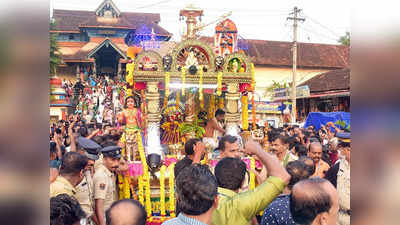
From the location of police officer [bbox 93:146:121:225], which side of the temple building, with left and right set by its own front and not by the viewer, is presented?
front

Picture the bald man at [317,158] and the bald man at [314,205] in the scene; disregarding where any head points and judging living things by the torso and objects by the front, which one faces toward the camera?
the bald man at [317,158]

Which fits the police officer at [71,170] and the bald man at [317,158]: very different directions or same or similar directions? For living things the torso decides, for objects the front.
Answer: very different directions

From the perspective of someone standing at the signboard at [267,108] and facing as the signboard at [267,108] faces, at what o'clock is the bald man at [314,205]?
The bald man is roughly at 12 o'clock from the signboard.

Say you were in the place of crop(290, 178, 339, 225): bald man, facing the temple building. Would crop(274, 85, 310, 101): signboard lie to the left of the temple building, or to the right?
right

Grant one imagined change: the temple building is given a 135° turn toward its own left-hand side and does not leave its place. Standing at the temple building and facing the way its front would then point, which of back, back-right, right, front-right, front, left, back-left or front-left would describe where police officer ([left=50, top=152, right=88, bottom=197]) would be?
back-right

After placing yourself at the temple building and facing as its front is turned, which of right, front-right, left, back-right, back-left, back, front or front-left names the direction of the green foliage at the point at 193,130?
front

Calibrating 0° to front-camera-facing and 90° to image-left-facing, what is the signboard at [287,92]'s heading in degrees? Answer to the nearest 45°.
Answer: approximately 0°

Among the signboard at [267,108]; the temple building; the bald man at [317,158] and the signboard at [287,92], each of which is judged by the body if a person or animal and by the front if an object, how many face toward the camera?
4

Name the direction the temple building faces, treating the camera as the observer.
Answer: facing the viewer

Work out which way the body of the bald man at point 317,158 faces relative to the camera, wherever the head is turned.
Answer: toward the camera

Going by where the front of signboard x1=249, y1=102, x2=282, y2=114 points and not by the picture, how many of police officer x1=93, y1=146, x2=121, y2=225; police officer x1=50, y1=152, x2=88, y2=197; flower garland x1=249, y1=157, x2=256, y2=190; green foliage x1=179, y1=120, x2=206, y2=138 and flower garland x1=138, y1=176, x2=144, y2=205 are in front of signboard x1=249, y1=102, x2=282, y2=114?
5
